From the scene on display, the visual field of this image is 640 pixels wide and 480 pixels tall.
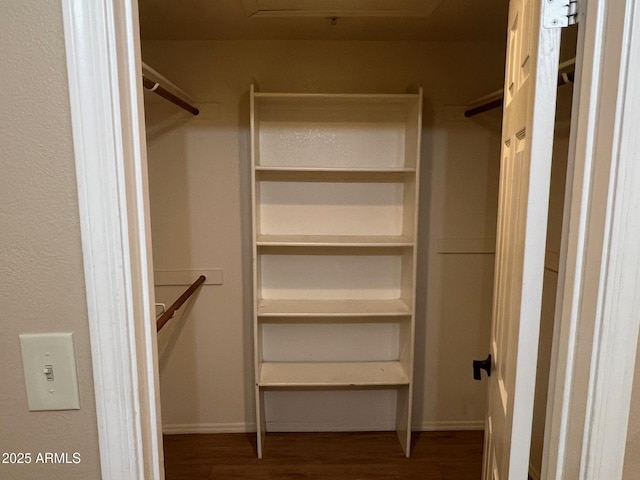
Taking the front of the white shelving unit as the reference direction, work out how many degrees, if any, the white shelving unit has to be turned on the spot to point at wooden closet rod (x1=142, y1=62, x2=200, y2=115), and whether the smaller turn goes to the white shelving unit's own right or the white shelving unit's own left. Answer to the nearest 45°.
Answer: approximately 45° to the white shelving unit's own right

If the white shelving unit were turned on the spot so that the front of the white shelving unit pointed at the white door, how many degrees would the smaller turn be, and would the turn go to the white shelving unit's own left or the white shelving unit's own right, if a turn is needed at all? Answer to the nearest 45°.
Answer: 0° — it already faces it

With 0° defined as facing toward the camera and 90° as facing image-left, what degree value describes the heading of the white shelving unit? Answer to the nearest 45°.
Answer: approximately 0°

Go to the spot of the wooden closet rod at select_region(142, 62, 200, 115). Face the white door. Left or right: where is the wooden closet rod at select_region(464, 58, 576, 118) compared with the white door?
left

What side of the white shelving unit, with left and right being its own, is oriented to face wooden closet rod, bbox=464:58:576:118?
left

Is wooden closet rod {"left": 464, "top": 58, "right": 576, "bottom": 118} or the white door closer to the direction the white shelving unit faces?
the white door

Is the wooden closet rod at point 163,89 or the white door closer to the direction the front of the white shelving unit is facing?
the white door
